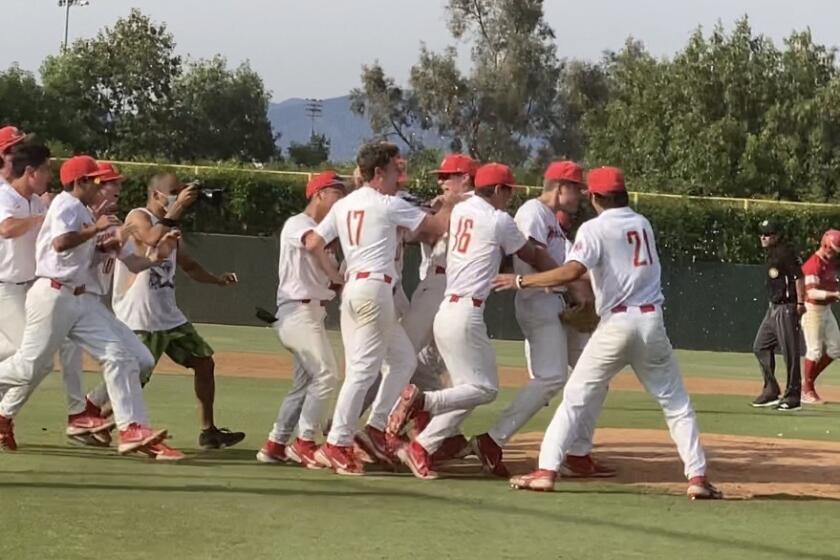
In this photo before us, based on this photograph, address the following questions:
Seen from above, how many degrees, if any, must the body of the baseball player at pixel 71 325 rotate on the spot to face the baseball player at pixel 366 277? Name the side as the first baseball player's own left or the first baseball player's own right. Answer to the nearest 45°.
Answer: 0° — they already face them

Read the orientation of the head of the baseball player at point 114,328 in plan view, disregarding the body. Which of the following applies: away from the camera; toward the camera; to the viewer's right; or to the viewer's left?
to the viewer's right

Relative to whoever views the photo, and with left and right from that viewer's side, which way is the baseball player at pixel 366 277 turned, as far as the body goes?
facing away from the viewer and to the right of the viewer

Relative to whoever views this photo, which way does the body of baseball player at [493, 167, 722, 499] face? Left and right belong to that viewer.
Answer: facing away from the viewer and to the left of the viewer

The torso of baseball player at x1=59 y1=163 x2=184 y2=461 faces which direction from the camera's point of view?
to the viewer's right

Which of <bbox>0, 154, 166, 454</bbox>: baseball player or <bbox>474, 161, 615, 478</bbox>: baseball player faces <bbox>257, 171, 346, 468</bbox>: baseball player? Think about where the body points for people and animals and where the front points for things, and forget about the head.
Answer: <bbox>0, 154, 166, 454</bbox>: baseball player

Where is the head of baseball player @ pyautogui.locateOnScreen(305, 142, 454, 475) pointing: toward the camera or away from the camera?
away from the camera

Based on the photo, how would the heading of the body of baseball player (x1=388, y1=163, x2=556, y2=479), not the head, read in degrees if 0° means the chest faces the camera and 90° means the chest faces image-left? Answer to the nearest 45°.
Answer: approximately 225°

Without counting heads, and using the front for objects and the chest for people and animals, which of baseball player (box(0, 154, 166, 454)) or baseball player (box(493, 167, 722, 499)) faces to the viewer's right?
baseball player (box(0, 154, 166, 454))

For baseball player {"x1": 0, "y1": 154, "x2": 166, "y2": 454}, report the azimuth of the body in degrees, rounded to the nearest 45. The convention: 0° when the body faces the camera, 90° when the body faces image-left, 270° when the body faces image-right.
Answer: approximately 270°

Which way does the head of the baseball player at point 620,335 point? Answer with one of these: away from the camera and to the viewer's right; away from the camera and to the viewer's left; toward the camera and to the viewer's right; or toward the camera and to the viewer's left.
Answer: away from the camera and to the viewer's left
